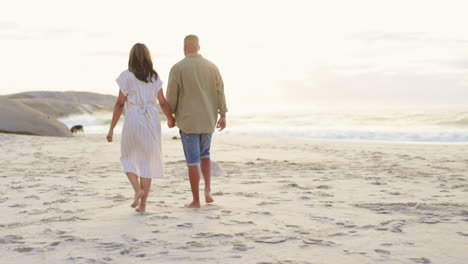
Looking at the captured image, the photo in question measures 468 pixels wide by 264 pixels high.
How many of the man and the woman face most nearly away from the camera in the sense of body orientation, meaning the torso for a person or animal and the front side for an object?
2

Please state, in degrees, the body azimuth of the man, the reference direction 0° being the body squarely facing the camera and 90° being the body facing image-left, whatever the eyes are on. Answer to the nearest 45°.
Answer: approximately 180°

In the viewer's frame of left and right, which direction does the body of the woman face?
facing away from the viewer
